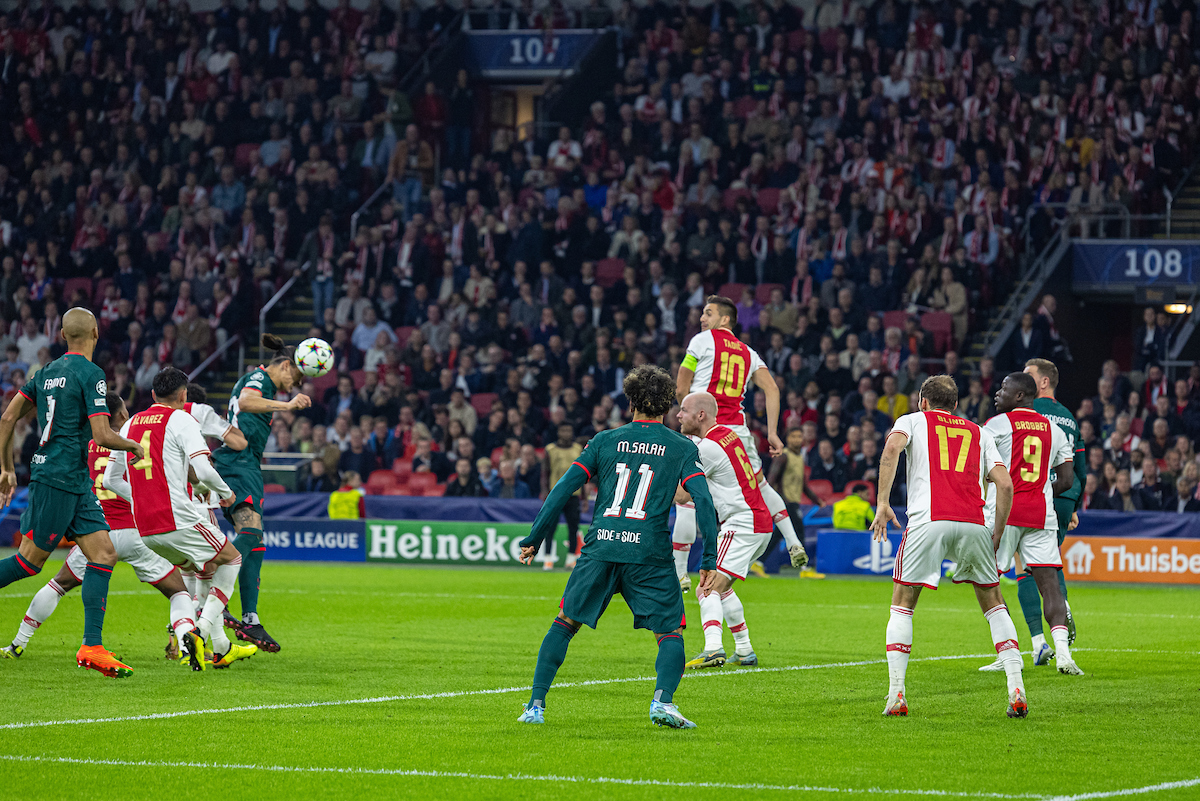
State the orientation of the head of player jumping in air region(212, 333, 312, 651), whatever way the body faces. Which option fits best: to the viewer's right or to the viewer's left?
to the viewer's right

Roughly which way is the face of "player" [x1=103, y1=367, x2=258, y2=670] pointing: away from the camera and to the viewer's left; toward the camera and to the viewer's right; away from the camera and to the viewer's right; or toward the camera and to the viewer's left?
away from the camera and to the viewer's right

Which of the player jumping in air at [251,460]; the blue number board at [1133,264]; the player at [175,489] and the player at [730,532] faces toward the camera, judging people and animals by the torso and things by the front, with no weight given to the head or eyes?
the blue number board

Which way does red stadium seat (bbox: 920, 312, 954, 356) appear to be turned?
toward the camera

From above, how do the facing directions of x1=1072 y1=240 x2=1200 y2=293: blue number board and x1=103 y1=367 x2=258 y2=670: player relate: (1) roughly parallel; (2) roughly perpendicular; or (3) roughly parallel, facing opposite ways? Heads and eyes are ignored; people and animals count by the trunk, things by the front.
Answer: roughly parallel, facing opposite ways

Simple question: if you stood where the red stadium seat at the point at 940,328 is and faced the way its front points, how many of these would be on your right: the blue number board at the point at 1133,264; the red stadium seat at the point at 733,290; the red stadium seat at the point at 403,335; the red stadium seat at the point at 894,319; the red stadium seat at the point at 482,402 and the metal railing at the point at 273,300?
5

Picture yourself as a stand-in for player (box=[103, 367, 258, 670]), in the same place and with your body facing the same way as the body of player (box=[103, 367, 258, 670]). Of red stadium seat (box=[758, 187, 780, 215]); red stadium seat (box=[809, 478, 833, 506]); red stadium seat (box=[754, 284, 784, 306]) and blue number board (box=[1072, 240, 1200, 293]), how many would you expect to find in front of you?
4

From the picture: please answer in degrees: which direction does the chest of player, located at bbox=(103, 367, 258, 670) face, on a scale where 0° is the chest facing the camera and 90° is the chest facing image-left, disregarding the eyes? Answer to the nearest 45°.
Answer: approximately 225°

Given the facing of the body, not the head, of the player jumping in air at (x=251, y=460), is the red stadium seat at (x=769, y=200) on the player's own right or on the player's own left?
on the player's own left

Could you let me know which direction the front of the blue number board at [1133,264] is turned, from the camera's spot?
facing the viewer

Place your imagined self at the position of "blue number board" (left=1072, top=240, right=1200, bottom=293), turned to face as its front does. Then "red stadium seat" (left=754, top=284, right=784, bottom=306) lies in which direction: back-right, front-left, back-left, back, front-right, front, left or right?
right

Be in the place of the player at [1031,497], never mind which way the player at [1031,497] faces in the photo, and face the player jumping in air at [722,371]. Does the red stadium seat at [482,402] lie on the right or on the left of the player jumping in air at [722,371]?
right

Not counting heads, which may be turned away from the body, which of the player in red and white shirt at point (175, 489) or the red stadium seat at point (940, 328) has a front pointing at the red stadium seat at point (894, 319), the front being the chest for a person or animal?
the player in red and white shirt

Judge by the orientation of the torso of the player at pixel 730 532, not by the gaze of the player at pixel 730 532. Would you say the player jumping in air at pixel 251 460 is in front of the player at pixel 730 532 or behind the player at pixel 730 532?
in front

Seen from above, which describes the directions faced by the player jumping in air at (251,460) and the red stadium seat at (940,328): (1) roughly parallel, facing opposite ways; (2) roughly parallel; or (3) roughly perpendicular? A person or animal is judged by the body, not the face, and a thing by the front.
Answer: roughly perpendicular

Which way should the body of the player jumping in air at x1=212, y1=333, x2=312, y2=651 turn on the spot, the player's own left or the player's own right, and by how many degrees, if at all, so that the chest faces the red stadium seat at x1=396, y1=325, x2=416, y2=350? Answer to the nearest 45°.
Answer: approximately 90° to the player's own left

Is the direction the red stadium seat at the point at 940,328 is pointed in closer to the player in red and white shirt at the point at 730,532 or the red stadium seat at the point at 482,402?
the player in red and white shirt

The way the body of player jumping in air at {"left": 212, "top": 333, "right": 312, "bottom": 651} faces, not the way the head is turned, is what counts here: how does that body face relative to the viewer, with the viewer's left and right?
facing to the right of the viewer

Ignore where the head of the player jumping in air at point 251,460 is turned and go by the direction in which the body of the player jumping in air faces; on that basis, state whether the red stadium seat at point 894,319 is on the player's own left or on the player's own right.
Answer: on the player's own left

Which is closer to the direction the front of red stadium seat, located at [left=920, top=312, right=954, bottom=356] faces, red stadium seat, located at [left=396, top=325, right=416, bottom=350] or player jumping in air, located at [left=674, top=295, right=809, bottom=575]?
the player jumping in air
